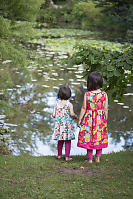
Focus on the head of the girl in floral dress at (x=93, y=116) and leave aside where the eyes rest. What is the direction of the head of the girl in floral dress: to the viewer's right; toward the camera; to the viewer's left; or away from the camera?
away from the camera

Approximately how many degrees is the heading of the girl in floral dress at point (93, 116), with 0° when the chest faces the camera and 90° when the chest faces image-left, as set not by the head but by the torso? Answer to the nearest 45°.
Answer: approximately 180°
